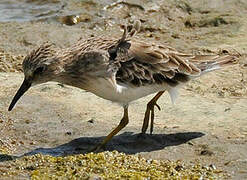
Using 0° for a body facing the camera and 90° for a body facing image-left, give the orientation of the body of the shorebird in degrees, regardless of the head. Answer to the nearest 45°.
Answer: approximately 90°
